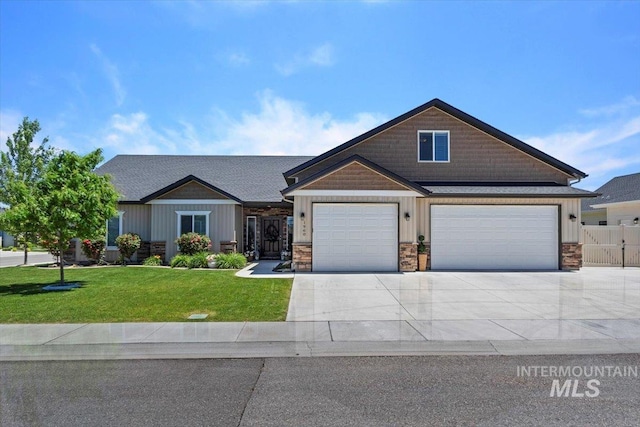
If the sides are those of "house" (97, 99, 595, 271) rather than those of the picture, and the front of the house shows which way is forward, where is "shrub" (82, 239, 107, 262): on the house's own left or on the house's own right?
on the house's own right

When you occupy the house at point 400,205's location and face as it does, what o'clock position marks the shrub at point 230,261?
The shrub is roughly at 3 o'clock from the house.

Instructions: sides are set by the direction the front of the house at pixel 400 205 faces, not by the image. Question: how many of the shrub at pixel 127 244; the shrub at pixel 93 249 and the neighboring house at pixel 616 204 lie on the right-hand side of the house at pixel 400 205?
2

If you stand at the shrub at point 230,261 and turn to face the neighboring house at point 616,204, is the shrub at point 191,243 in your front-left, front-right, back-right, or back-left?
back-left

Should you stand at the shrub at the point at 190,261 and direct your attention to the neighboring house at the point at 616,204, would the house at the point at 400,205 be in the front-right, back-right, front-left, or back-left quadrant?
front-right

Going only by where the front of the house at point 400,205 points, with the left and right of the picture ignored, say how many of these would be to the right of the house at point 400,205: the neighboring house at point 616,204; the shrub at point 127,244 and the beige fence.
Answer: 1

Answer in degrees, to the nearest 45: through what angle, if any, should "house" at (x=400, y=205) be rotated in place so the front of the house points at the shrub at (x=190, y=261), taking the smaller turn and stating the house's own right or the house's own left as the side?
approximately 90° to the house's own right

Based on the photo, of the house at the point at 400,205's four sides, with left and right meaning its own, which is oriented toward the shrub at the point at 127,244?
right

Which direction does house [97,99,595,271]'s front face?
toward the camera

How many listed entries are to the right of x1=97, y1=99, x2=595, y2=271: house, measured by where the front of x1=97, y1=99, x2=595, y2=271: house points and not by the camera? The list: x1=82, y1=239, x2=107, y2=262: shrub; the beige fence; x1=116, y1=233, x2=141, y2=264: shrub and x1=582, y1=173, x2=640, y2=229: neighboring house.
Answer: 2

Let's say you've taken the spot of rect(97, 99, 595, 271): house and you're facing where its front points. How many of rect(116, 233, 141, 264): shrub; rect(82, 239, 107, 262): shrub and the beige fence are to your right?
2

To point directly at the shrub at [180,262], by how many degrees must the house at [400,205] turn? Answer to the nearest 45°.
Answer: approximately 90° to its right

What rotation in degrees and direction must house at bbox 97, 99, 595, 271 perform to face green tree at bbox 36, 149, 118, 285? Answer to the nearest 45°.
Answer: approximately 45° to its right

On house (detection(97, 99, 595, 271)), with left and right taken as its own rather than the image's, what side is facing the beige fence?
left

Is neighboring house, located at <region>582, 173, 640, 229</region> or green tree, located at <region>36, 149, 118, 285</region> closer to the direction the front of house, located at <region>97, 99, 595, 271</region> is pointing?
the green tree
